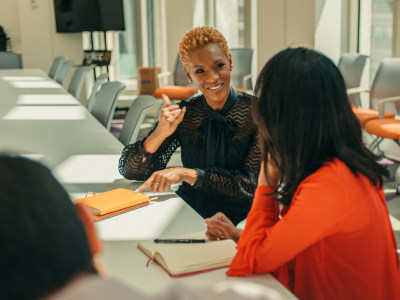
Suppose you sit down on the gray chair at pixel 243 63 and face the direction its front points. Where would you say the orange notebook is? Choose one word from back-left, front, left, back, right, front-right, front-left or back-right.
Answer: front-left

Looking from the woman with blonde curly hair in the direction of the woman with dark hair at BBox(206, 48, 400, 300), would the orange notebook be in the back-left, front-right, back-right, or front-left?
front-right

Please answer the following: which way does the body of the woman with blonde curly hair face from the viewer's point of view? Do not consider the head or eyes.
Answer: toward the camera

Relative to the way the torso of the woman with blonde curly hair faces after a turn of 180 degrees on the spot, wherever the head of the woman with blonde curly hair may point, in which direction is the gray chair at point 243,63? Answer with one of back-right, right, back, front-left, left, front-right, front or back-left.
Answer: front

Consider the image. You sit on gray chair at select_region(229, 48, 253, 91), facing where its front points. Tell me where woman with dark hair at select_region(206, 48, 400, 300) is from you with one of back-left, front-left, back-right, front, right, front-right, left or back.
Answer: front-left

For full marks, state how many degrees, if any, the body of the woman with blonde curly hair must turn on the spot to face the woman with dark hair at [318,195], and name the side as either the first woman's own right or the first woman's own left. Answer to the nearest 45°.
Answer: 0° — they already face them

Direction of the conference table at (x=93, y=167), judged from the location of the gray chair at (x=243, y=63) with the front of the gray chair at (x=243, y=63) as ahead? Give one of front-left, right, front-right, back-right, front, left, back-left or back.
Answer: front-left

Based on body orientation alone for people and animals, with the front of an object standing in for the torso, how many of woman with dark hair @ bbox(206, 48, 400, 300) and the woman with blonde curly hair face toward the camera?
1

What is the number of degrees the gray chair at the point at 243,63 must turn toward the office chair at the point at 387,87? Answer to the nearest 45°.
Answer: approximately 90° to its left

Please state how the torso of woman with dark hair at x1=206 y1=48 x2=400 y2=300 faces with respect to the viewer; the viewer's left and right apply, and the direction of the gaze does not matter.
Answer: facing away from the viewer and to the left of the viewer

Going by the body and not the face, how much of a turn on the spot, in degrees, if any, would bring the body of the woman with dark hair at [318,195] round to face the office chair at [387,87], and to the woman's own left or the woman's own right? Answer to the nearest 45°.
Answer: approximately 45° to the woman's own right

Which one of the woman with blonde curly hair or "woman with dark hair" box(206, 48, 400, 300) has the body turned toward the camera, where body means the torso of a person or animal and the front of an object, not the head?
the woman with blonde curly hair

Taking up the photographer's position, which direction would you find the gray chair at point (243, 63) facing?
facing the viewer and to the left of the viewer

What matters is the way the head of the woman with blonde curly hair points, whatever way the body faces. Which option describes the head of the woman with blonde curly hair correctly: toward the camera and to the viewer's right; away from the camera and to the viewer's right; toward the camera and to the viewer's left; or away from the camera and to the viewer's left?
toward the camera and to the viewer's right

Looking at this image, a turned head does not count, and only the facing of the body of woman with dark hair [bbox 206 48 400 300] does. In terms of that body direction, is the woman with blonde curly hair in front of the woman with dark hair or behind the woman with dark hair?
in front

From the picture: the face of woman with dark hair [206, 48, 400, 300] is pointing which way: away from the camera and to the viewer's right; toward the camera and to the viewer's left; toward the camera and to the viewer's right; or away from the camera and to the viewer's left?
away from the camera and to the viewer's left
